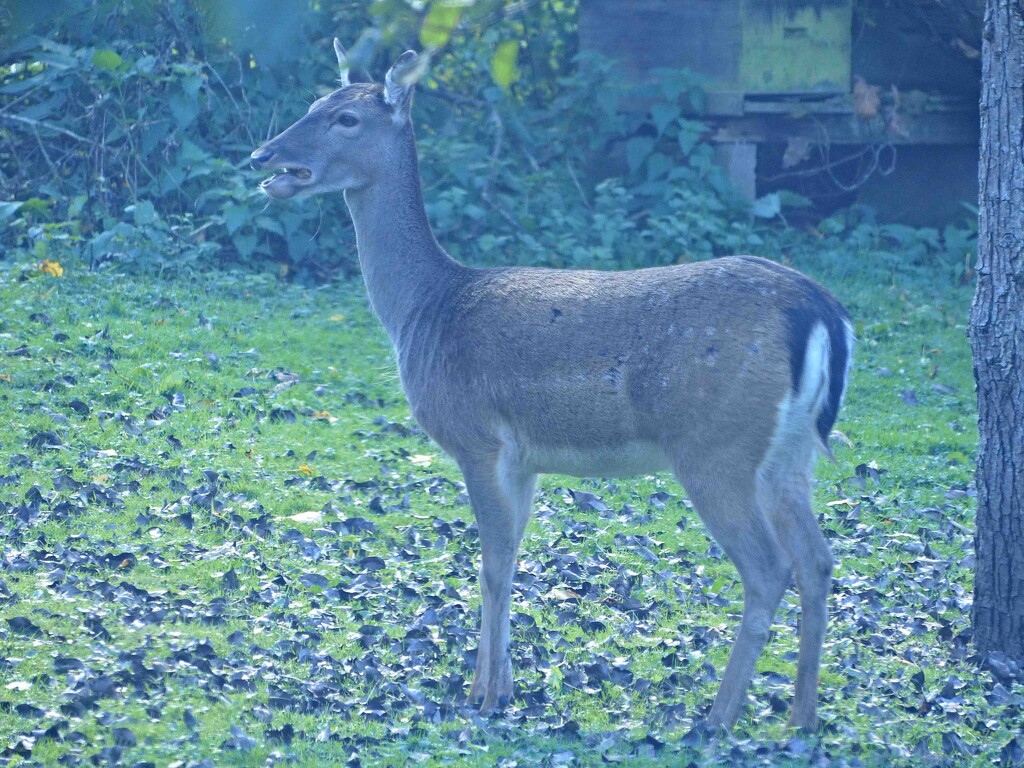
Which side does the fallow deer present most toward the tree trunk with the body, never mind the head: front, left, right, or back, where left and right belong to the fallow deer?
back

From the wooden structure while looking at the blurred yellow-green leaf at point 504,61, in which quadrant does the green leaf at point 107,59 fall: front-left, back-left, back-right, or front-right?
front-right

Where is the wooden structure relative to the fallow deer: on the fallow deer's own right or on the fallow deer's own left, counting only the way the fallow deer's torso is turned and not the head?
on the fallow deer's own right

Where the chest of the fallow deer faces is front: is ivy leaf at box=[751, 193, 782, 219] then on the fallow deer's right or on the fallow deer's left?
on the fallow deer's right

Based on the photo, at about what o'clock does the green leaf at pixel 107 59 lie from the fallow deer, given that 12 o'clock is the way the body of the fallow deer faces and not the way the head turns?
The green leaf is roughly at 2 o'clock from the fallow deer.

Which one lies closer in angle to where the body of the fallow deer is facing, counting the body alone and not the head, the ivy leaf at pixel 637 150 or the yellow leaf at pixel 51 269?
the yellow leaf

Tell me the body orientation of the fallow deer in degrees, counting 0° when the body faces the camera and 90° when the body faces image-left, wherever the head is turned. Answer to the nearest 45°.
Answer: approximately 90°

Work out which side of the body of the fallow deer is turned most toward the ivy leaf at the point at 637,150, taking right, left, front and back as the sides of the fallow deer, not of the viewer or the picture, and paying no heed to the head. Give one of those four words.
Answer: right
